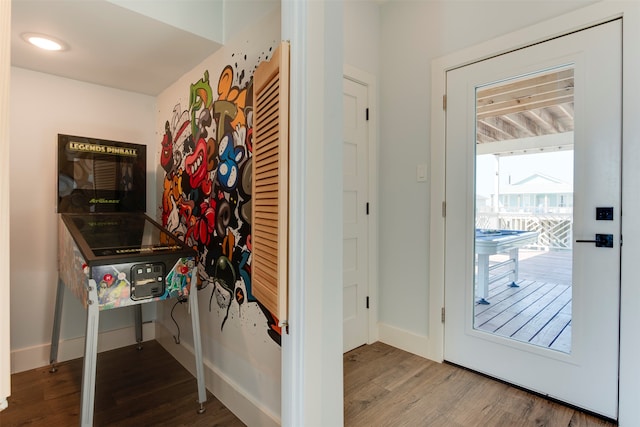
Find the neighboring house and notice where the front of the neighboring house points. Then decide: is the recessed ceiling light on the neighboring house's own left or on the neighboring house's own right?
on the neighboring house's own right

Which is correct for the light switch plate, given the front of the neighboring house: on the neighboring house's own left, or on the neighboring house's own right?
on the neighboring house's own right

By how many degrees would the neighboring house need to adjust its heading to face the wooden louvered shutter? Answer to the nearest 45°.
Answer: approximately 45° to its right

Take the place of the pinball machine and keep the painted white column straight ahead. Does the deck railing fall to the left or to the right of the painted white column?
left

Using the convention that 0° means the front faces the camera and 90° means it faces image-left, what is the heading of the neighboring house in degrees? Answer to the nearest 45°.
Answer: approximately 0°

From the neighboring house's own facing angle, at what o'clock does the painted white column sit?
The painted white column is roughly at 1 o'clock from the neighboring house.

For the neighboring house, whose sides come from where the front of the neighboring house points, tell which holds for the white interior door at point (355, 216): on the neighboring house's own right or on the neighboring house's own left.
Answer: on the neighboring house's own right
